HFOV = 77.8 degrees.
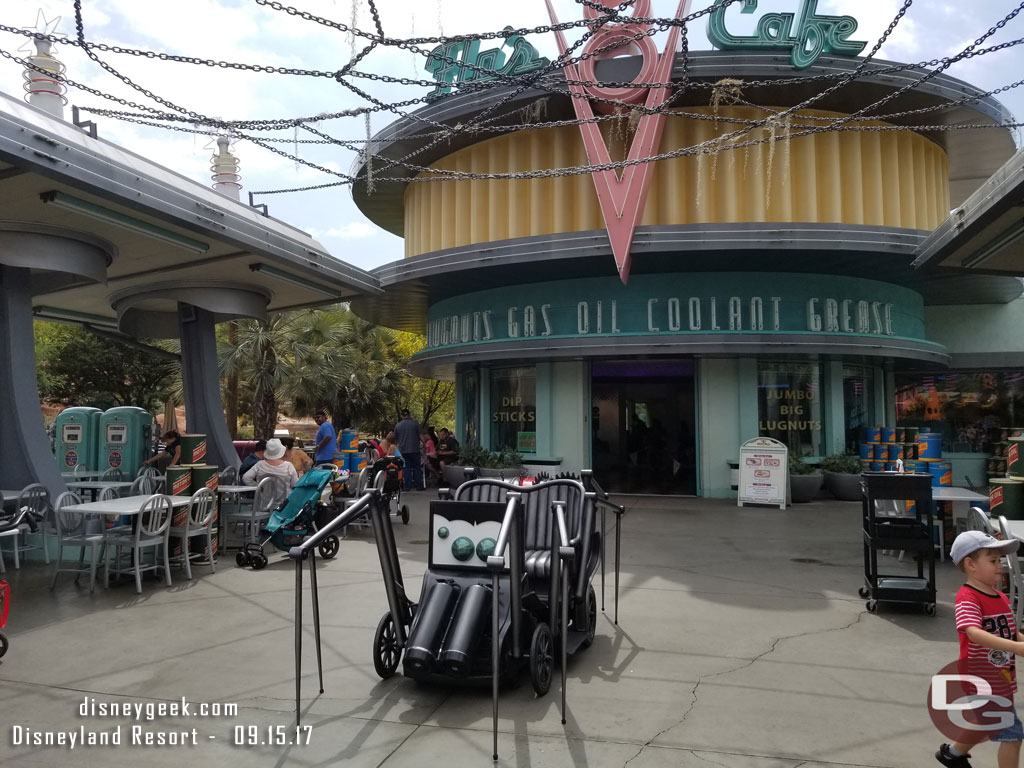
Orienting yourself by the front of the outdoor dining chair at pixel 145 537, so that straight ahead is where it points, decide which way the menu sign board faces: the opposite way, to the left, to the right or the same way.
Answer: to the left

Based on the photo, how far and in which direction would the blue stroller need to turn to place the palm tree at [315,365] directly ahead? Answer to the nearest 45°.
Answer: approximately 135° to its right

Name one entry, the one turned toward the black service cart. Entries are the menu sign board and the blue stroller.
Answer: the menu sign board

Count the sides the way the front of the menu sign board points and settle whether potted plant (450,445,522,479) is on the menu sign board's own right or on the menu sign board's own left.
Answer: on the menu sign board's own right

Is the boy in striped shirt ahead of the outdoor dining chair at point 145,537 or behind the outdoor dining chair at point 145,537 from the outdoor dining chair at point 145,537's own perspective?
behind

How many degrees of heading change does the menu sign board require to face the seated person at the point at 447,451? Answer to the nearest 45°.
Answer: approximately 90° to its right

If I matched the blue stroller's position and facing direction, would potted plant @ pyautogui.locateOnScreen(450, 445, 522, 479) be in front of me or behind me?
behind

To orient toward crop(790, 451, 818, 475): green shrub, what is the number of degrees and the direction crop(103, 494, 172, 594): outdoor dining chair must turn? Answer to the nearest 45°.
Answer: approximately 135° to its right

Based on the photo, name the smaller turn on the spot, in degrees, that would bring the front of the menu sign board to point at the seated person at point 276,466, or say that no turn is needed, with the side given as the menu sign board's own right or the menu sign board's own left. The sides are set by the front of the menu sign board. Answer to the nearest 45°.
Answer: approximately 45° to the menu sign board's own right

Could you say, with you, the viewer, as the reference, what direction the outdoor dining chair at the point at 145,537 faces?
facing away from the viewer and to the left of the viewer

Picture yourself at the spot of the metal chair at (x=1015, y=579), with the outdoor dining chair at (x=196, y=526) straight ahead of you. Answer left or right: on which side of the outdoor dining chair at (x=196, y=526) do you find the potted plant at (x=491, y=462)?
right

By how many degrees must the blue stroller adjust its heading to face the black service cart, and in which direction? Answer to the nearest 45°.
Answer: approximately 90° to its left

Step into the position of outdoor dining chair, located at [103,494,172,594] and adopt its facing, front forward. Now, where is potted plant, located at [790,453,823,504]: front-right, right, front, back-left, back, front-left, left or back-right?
back-right
